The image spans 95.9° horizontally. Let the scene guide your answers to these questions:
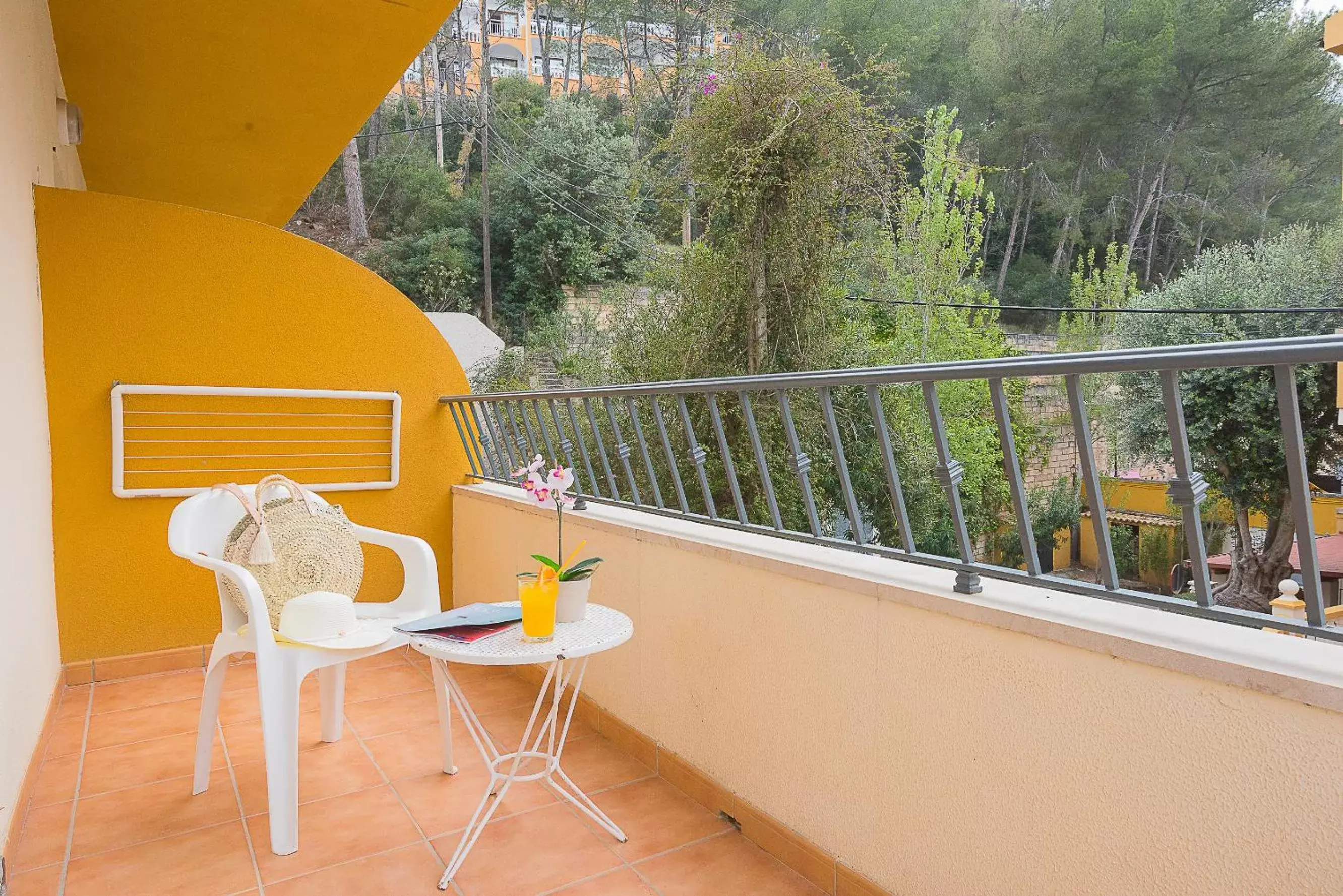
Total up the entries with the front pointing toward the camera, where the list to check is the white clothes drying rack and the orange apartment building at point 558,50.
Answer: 2

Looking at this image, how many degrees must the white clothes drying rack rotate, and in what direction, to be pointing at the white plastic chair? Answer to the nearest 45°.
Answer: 0° — it already faces it

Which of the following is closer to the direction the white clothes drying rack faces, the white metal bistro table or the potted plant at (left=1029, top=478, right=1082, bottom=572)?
the white metal bistro table

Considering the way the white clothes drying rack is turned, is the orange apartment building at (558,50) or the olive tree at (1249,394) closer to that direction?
the olive tree

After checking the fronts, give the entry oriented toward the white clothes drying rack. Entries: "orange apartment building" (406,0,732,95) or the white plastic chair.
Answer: the orange apartment building

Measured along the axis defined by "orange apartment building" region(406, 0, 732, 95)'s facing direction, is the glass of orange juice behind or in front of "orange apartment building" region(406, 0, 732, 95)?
in front

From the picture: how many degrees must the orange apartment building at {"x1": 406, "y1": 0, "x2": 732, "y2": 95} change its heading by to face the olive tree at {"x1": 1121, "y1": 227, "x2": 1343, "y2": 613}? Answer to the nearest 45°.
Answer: approximately 45° to its left

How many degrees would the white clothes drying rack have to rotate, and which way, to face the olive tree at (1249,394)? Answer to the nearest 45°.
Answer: approximately 90° to its left
